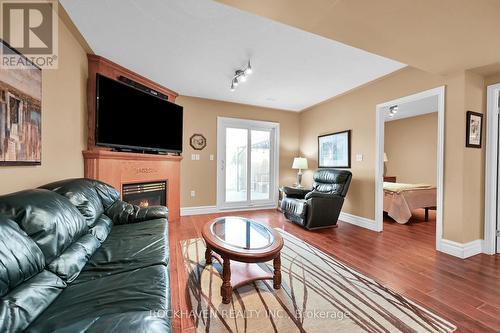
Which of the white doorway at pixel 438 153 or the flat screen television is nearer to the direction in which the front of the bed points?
the white doorway

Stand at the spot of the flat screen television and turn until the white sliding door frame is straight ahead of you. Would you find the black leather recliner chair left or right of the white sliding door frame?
right

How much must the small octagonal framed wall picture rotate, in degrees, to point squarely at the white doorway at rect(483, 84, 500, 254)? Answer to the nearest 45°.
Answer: approximately 45° to its left

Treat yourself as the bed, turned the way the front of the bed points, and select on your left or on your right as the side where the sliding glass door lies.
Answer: on your right

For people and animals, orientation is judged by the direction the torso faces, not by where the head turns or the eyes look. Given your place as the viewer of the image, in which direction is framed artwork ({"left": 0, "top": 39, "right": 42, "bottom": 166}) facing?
facing to the right of the viewer

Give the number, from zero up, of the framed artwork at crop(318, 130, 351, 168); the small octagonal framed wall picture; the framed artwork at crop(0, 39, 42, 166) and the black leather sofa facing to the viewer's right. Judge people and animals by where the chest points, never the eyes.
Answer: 2

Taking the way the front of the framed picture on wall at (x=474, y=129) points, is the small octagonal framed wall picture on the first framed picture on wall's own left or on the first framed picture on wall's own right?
on the first framed picture on wall's own right

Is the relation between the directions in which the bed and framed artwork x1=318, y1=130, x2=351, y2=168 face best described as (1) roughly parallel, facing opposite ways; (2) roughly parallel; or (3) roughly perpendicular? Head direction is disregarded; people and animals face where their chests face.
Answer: roughly perpendicular

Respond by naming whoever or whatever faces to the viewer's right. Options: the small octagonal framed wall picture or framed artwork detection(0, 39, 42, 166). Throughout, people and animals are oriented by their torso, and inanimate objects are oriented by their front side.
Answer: the framed artwork

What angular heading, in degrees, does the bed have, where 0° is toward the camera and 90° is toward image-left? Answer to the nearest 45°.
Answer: approximately 315°
